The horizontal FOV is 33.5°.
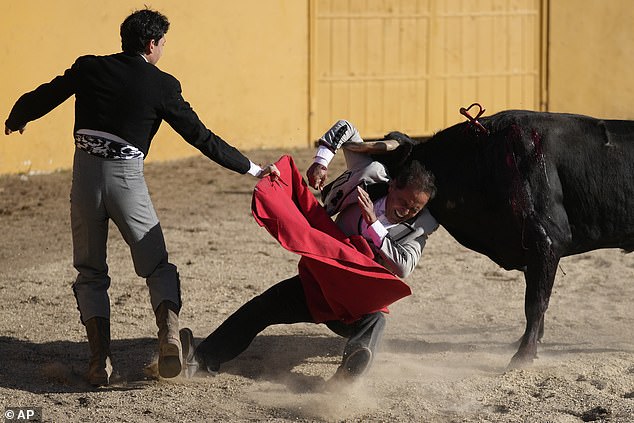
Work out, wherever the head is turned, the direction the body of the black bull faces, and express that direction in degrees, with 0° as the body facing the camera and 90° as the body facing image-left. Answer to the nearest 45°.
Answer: approximately 90°

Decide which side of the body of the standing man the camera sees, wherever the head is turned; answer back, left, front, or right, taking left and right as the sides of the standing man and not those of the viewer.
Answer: back

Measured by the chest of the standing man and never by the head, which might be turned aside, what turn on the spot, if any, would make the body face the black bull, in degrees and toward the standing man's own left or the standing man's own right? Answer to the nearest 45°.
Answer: approximately 90° to the standing man's own right

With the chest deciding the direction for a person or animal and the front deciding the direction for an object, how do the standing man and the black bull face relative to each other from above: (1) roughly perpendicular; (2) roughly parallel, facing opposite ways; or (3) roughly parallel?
roughly perpendicular

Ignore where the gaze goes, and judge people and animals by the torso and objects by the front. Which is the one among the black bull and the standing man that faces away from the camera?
the standing man

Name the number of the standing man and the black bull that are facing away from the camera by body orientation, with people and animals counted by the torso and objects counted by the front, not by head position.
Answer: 1

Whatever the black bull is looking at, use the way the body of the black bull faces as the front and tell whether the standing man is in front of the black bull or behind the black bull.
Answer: in front
